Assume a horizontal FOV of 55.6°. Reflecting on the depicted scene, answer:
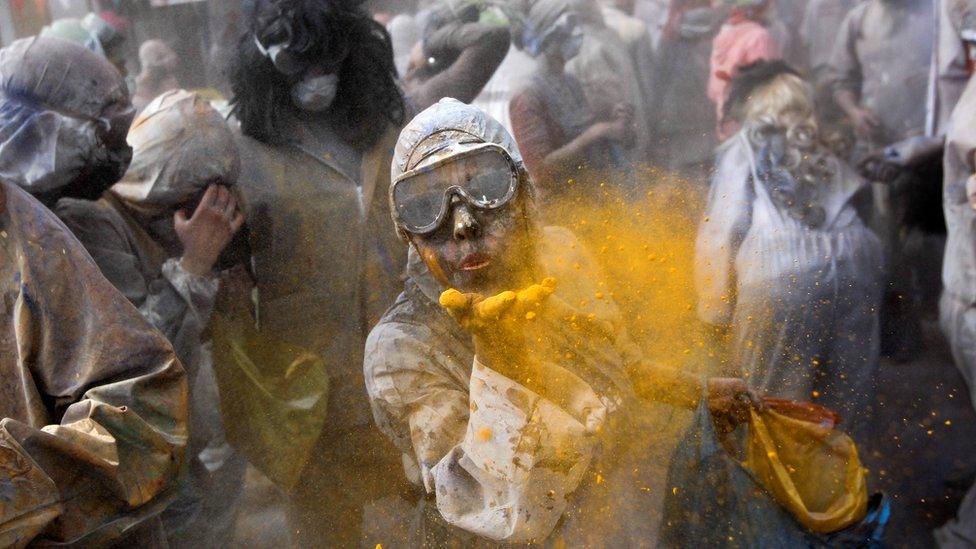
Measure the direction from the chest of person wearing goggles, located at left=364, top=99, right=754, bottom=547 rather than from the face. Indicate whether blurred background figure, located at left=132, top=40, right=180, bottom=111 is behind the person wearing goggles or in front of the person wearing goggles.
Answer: behind

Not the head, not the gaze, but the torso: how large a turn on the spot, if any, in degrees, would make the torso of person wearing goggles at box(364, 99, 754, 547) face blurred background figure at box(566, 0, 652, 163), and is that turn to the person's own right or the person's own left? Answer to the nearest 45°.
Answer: approximately 180°

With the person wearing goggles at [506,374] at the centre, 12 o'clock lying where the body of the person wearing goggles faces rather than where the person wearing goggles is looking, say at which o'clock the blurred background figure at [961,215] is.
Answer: The blurred background figure is roughly at 8 o'clock from the person wearing goggles.

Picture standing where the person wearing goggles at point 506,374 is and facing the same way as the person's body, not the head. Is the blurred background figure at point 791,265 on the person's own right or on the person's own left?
on the person's own left

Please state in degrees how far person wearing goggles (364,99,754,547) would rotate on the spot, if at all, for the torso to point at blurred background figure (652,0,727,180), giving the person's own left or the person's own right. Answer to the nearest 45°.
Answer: approximately 180°

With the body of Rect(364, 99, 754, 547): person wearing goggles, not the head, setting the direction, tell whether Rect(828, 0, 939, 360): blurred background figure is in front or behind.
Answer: behind

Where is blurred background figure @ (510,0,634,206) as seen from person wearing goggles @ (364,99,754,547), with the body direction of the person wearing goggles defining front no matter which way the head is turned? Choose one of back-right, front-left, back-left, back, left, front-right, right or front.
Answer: back

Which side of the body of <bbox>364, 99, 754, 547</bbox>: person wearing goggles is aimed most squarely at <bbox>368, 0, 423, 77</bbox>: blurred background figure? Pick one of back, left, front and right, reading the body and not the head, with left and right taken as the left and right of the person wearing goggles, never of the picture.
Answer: back
